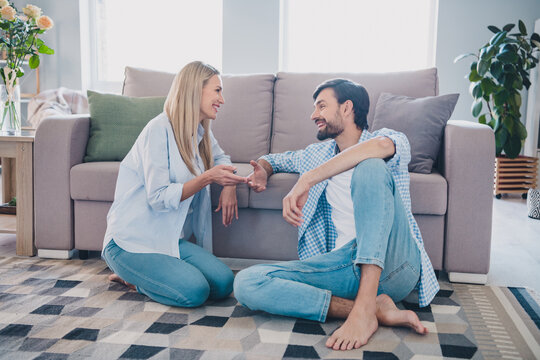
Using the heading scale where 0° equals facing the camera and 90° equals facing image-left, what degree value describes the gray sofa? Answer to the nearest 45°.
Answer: approximately 0°

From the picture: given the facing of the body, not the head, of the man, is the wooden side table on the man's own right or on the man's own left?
on the man's own right

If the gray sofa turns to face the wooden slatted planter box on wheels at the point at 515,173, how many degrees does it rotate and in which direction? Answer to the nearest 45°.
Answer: approximately 135° to its left

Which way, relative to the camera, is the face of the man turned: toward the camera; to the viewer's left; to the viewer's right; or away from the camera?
to the viewer's left

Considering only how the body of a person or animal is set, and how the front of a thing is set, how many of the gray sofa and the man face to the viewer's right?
0

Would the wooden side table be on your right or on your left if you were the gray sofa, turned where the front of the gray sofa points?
on your right

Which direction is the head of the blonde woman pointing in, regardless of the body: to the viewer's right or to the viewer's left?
to the viewer's right

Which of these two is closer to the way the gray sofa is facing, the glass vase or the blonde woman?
the blonde woman

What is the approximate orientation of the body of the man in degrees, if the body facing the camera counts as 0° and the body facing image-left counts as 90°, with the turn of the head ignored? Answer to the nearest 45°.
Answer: approximately 45°

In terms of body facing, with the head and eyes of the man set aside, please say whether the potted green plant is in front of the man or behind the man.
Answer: behind
